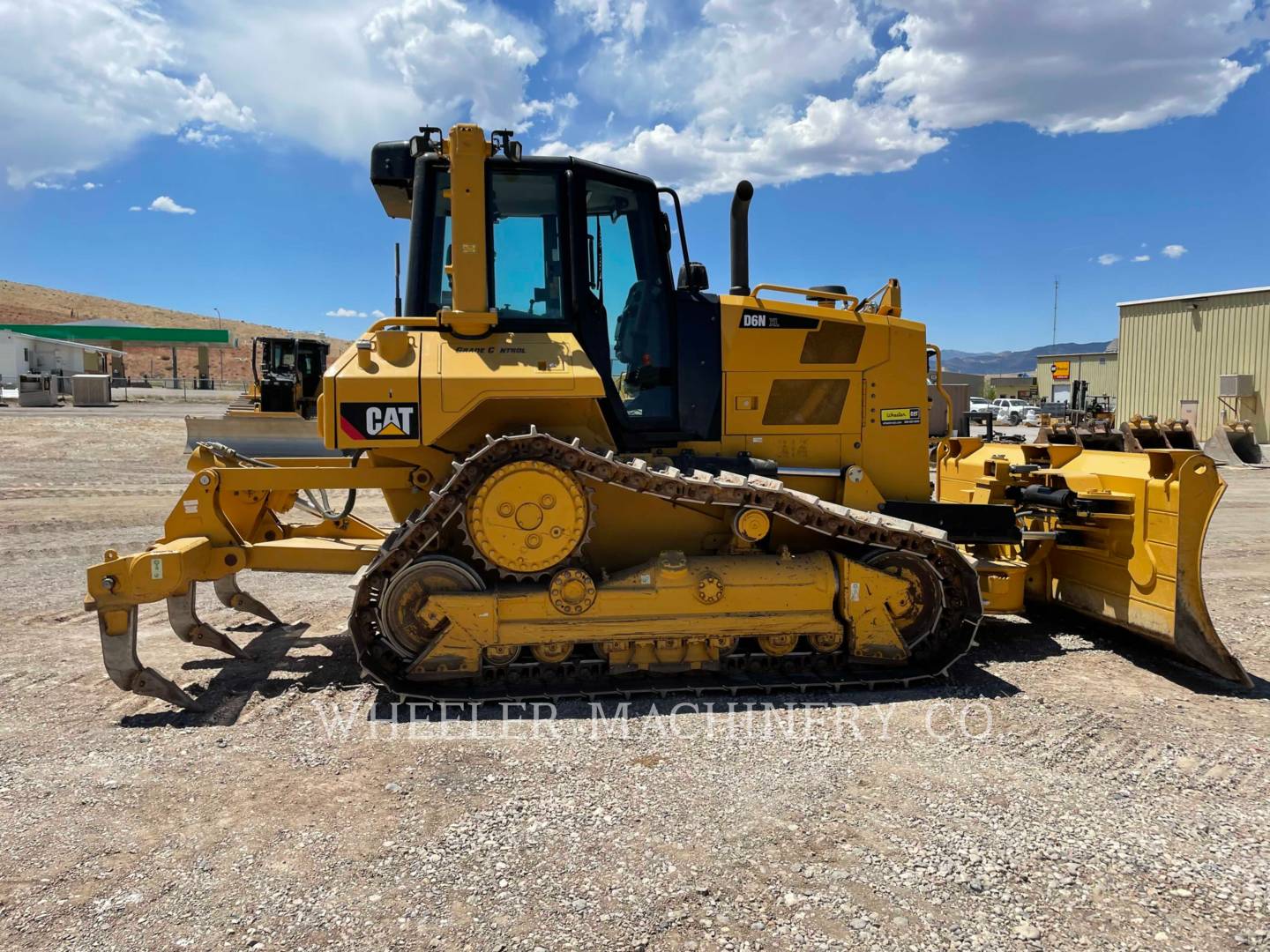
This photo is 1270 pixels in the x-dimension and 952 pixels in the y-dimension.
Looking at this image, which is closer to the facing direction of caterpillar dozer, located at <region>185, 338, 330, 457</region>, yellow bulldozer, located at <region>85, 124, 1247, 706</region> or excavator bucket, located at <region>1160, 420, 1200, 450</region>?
the yellow bulldozer

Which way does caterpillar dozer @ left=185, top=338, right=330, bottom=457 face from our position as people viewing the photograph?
facing the viewer and to the left of the viewer

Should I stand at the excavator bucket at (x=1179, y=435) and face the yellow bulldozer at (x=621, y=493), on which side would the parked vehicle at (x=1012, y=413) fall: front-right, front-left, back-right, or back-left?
back-right

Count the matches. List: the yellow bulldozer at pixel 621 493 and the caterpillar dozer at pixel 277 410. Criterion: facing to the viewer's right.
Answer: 1

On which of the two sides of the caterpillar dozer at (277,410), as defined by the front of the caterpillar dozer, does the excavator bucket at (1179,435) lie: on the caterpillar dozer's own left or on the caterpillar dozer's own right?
on the caterpillar dozer's own left

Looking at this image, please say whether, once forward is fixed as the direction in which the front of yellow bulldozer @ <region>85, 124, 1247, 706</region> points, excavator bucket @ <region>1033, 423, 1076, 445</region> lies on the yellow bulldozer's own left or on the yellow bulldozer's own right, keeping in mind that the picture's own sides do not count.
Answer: on the yellow bulldozer's own left

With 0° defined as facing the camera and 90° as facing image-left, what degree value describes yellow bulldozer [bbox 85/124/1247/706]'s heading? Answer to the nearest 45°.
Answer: approximately 270°

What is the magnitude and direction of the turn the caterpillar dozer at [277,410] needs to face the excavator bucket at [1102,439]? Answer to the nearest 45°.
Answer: approximately 90° to its left

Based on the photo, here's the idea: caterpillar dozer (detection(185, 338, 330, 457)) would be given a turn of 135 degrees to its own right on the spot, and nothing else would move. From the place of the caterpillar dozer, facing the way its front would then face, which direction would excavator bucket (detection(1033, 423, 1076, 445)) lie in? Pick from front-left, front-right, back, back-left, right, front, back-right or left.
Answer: back-right

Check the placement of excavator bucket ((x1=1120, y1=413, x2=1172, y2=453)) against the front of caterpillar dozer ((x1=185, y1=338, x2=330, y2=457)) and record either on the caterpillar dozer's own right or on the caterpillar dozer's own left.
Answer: on the caterpillar dozer's own left

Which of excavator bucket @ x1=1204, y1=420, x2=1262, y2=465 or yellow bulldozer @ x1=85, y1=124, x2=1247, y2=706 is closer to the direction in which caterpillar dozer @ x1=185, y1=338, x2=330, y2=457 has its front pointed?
the yellow bulldozer

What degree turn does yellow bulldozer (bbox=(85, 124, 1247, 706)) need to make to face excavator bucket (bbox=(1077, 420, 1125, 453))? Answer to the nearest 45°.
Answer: approximately 45° to its left

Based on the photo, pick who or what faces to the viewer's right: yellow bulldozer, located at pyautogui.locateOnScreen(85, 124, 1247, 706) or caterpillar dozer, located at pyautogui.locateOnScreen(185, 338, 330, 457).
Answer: the yellow bulldozer

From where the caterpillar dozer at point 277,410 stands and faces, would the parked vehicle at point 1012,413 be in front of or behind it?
behind
